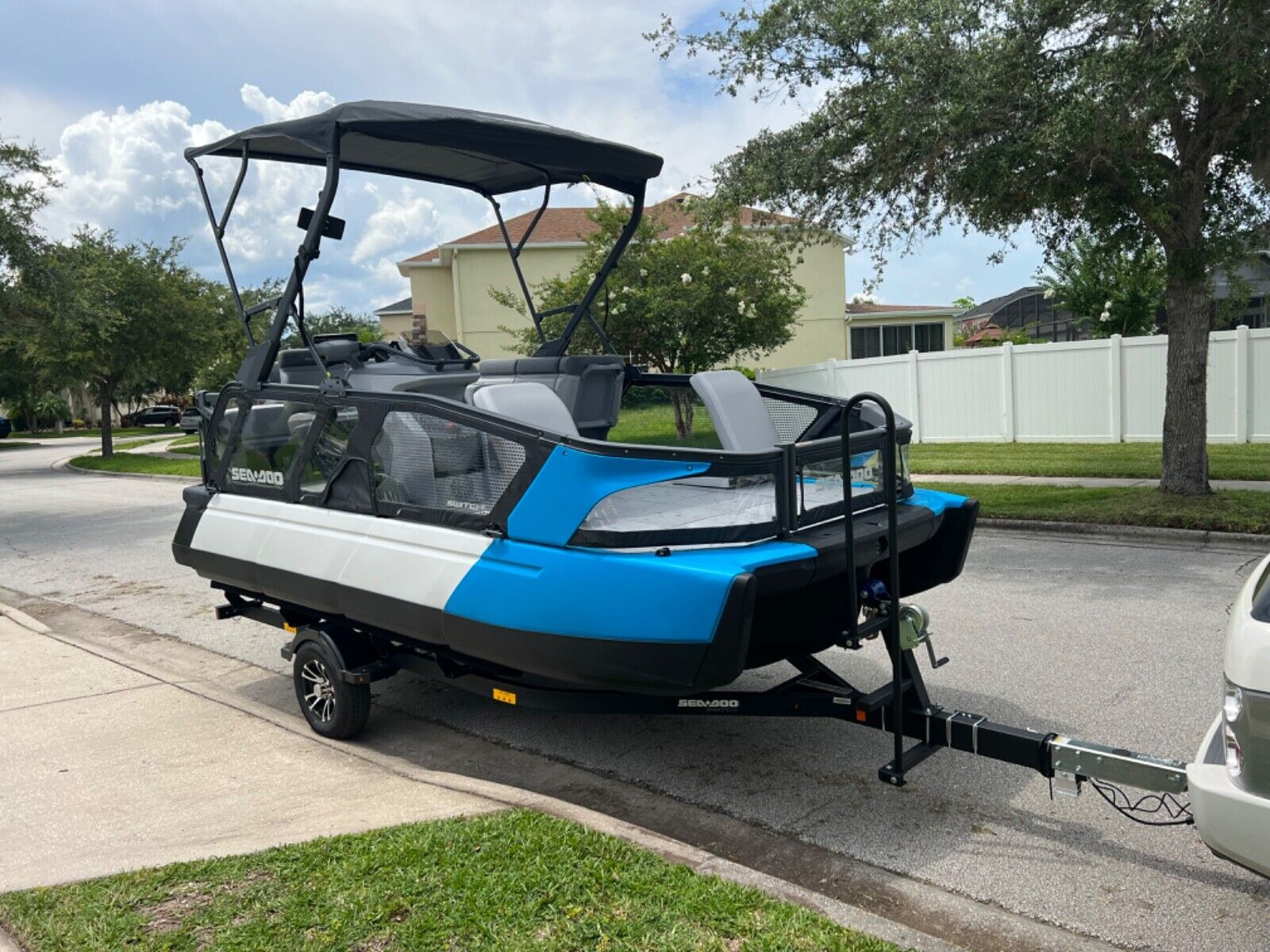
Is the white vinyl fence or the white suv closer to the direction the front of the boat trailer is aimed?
the white suv

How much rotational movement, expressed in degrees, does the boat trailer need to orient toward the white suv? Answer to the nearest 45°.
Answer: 0° — it already faces it

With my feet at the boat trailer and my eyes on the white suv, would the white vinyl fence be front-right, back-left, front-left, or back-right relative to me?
back-left

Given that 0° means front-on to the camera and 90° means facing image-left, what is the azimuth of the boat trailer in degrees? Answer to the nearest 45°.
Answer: approximately 315°

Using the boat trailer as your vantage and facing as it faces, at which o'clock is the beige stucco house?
The beige stucco house is roughly at 7 o'clock from the boat trailer.

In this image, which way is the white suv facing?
to the viewer's right

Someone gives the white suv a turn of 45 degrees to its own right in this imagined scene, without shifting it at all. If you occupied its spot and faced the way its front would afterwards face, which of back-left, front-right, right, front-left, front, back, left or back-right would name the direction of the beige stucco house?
back

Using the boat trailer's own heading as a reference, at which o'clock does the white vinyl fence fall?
The white vinyl fence is roughly at 8 o'clock from the boat trailer.

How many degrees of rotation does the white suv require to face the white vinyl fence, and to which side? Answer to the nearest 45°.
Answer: approximately 90° to its left
